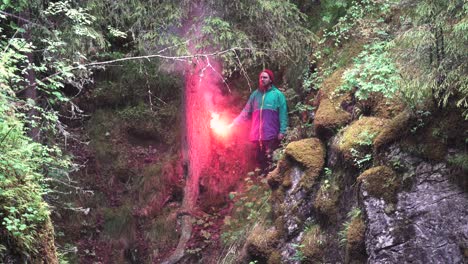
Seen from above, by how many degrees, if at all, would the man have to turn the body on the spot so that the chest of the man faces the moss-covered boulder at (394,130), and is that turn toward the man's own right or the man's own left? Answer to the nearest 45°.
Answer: approximately 90° to the man's own left

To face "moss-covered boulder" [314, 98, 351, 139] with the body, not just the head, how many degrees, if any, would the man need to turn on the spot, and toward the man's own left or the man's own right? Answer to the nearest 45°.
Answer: approximately 90° to the man's own left

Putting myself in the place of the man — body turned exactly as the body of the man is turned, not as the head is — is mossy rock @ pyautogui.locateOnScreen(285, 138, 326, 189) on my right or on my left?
on my left

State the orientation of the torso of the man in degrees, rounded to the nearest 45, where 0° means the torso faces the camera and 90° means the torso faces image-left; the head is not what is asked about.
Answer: approximately 45°
